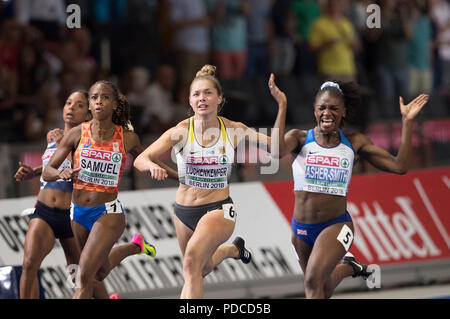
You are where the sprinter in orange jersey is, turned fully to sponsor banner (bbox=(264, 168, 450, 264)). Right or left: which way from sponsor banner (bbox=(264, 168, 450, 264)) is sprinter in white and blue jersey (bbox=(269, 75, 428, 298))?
right

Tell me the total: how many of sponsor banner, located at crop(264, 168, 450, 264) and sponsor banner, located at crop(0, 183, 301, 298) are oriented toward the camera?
2

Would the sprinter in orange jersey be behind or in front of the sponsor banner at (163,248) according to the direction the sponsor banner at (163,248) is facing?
in front

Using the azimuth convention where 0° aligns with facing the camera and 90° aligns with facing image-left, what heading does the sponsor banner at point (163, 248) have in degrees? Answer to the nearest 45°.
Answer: approximately 0°

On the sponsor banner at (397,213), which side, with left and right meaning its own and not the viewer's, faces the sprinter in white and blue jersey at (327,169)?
front

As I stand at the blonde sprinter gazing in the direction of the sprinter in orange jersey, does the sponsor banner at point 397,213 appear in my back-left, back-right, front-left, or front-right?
back-right

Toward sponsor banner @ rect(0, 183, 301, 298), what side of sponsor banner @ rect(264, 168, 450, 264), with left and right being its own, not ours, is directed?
right

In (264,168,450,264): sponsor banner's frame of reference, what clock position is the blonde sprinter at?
The blonde sprinter is roughly at 1 o'clock from the sponsor banner.

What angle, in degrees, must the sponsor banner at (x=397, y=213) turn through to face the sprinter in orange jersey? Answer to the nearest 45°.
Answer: approximately 45° to its right

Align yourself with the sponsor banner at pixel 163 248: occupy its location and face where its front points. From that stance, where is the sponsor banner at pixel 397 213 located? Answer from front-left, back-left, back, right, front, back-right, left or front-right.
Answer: left

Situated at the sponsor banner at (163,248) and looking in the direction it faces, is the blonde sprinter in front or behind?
in front
